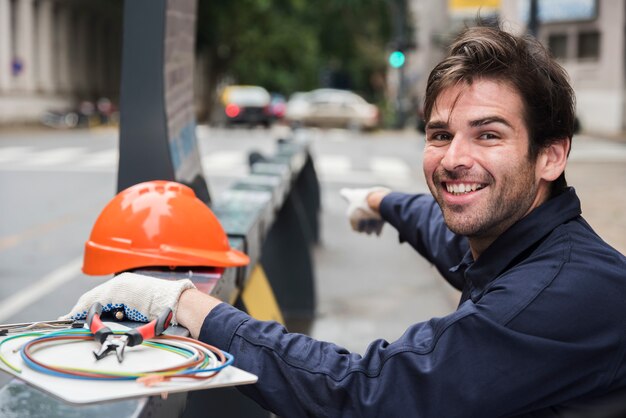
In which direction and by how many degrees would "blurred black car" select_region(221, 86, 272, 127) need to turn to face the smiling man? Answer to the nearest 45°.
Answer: approximately 180°

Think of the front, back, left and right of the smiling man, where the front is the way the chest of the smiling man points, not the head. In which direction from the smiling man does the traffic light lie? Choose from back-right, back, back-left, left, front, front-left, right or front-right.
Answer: right

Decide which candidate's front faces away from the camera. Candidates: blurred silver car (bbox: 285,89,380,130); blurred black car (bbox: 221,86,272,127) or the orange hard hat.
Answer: blurred black car (bbox: 221,86,272,127)

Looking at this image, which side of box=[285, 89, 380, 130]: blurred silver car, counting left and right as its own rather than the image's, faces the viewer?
left

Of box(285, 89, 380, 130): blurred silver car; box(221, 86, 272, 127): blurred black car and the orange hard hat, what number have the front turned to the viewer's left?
1

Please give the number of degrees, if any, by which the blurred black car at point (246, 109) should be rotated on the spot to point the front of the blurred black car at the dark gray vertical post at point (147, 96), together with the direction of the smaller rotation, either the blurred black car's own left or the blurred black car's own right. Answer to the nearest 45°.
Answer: approximately 180°

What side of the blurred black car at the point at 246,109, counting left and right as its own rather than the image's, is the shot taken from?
back

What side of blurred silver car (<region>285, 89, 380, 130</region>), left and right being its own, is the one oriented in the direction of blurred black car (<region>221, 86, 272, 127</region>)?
front

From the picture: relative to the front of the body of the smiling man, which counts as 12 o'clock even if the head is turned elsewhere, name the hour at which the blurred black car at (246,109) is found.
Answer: The blurred black car is roughly at 3 o'clock from the smiling man.

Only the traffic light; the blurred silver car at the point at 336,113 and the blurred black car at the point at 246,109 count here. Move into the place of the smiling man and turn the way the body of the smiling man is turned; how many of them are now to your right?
3

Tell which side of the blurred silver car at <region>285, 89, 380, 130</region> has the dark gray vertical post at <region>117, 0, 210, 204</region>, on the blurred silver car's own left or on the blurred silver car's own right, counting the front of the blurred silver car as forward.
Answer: on the blurred silver car's own left

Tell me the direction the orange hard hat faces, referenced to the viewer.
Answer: facing to the right of the viewer

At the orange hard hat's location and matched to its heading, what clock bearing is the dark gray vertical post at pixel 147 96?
The dark gray vertical post is roughly at 9 o'clock from the orange hard hat.

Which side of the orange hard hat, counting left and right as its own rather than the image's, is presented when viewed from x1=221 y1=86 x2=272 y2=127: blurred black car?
left
